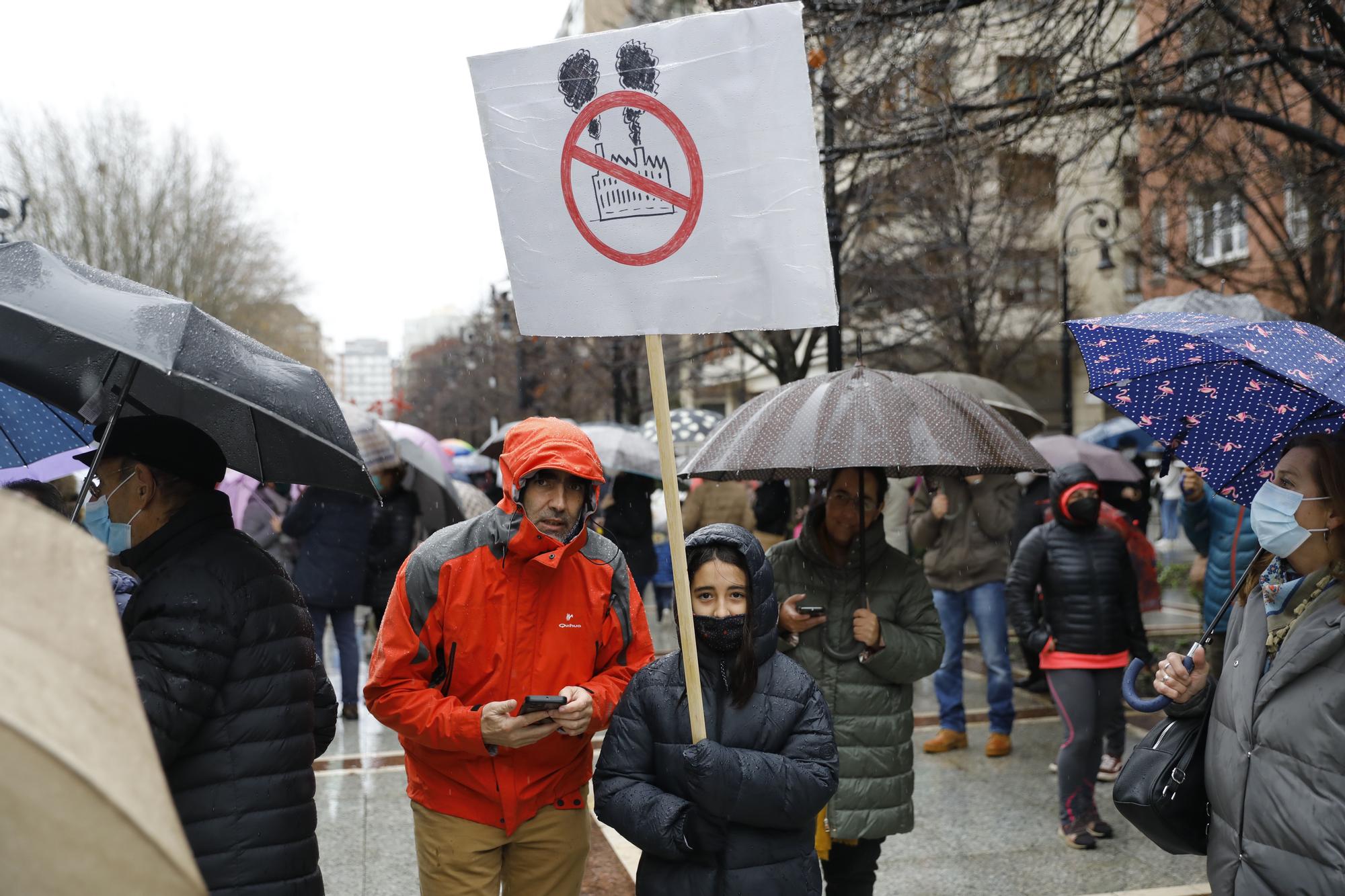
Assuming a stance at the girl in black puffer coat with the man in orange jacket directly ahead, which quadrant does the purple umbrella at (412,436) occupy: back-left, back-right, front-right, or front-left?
front-right

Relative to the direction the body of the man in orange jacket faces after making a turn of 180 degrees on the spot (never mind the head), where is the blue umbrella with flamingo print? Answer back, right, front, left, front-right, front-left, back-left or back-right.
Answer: right

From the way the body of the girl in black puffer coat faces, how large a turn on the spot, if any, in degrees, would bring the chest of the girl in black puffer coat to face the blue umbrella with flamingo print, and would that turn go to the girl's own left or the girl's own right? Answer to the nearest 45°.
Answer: approximately 90° to the girl's own left

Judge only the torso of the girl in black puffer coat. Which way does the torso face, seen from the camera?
toward the camera

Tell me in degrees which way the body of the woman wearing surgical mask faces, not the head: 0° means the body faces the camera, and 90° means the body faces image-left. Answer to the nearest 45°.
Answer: approximately 45°

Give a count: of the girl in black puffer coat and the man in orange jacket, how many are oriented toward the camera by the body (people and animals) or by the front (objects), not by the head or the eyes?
2

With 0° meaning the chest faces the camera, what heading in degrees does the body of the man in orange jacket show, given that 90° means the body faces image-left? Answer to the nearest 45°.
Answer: approximately 0°

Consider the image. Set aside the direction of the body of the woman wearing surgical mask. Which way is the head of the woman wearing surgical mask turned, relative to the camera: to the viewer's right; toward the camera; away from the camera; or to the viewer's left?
to the viewer's left

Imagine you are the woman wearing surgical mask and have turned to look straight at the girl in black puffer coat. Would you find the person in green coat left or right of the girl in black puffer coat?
right

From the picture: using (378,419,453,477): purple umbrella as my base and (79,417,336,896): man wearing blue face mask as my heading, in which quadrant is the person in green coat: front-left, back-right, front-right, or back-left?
front-left

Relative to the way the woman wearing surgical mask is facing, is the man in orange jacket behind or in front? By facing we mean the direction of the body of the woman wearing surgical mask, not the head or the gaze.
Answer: in front
